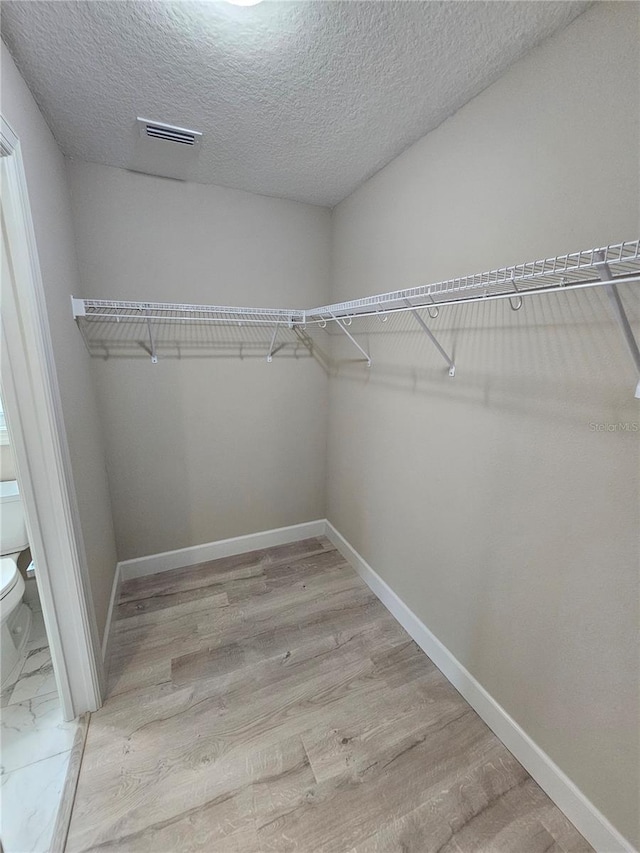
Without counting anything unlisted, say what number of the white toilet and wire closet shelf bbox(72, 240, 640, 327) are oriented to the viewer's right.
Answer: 0

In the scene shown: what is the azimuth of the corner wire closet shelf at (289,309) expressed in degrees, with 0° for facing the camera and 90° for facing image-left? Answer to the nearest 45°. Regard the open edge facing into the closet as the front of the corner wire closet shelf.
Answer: approximately 45°

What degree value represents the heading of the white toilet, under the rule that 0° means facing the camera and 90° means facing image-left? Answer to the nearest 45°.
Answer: approximately 0°
